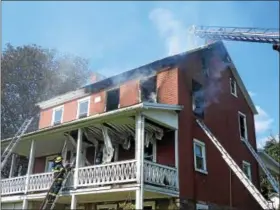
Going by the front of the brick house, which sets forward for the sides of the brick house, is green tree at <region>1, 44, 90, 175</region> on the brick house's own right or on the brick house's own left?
on the brick house's own right

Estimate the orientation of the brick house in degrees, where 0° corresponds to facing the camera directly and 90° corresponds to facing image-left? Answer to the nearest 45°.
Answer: approximately 45°

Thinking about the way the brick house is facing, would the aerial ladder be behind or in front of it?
behind
